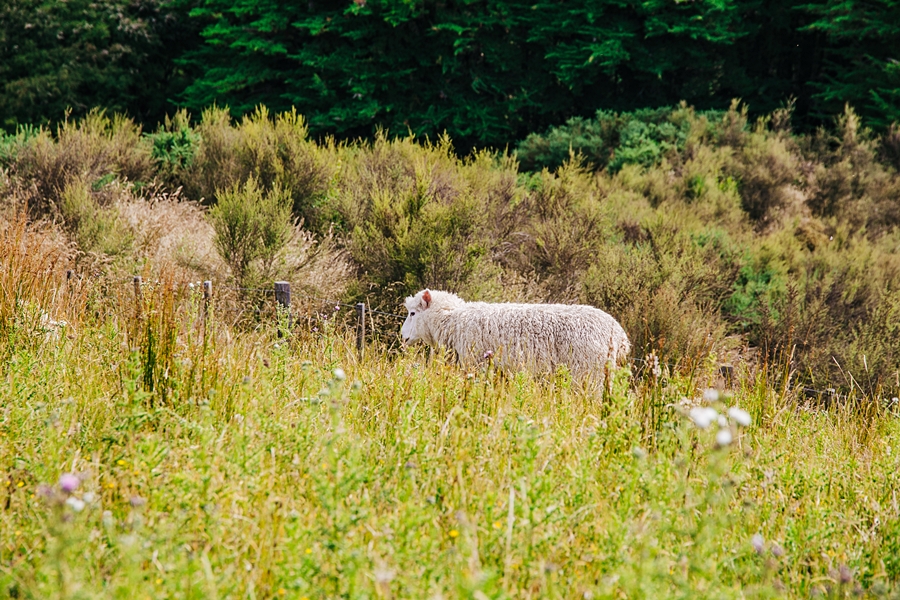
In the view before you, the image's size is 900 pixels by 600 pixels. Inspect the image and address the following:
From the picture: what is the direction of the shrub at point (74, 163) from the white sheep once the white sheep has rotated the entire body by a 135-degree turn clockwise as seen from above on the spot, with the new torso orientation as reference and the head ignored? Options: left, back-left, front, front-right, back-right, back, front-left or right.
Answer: left

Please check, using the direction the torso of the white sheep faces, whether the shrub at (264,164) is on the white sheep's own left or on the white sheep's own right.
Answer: on the white sheep's own right

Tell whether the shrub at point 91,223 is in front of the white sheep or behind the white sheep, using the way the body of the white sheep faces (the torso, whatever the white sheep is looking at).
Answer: in front

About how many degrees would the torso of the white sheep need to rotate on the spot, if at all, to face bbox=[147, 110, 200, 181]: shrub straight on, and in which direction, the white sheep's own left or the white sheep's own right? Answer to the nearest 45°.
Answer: approximately 45° to the white sheep's own right

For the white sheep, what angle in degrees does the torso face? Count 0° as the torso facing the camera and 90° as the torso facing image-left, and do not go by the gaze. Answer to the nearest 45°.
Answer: approximately 90°

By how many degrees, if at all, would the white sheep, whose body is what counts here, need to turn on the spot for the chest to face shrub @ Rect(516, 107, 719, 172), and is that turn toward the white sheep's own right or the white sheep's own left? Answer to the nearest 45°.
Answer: approximately 90° to the white sheep's own right

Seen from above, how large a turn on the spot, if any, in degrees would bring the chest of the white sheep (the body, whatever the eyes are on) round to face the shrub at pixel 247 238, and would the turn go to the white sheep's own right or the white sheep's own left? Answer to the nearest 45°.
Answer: approximately 45° to the white sheep's own right

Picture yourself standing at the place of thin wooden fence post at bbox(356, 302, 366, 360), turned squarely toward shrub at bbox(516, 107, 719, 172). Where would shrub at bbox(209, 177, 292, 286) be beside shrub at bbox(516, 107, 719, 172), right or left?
left

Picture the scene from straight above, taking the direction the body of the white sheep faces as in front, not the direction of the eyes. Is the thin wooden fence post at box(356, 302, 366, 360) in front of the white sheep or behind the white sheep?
in front

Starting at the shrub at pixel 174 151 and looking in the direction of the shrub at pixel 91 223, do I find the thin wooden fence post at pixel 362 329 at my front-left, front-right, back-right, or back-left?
front-left
